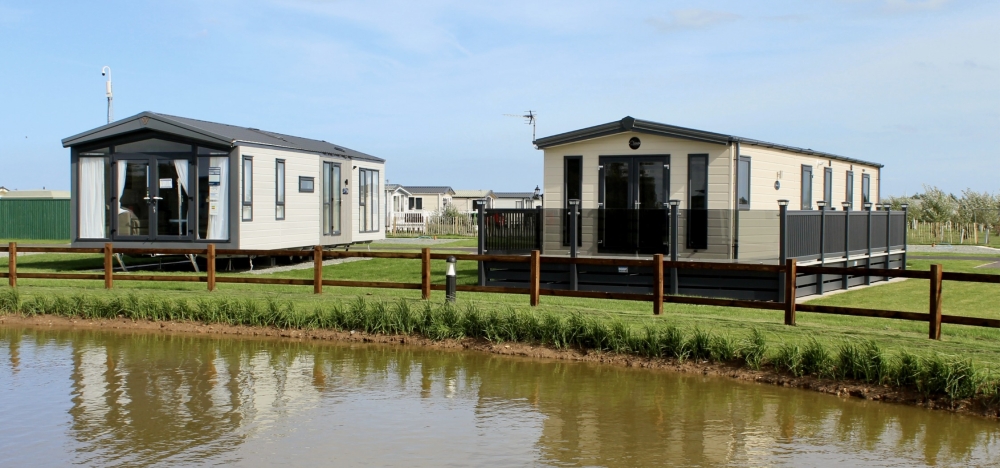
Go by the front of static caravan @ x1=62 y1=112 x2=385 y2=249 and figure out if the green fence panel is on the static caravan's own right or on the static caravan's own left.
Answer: on the static caravan's own right

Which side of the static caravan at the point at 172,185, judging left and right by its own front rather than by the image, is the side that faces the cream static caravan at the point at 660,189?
left

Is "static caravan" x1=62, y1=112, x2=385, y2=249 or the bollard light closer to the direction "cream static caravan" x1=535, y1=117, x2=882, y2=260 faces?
the bollard light

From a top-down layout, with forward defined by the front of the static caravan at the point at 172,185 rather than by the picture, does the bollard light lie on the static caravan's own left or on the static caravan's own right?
on the static caravan's own left

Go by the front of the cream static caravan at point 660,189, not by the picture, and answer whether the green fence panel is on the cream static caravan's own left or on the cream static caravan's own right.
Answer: on the cream static caravan's own right

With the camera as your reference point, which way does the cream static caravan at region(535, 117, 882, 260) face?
facing the viewer and to the left of the viewer

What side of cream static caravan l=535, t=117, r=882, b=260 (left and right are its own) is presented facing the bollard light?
front

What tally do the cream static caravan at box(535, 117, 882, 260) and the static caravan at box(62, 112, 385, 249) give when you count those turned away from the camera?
0
